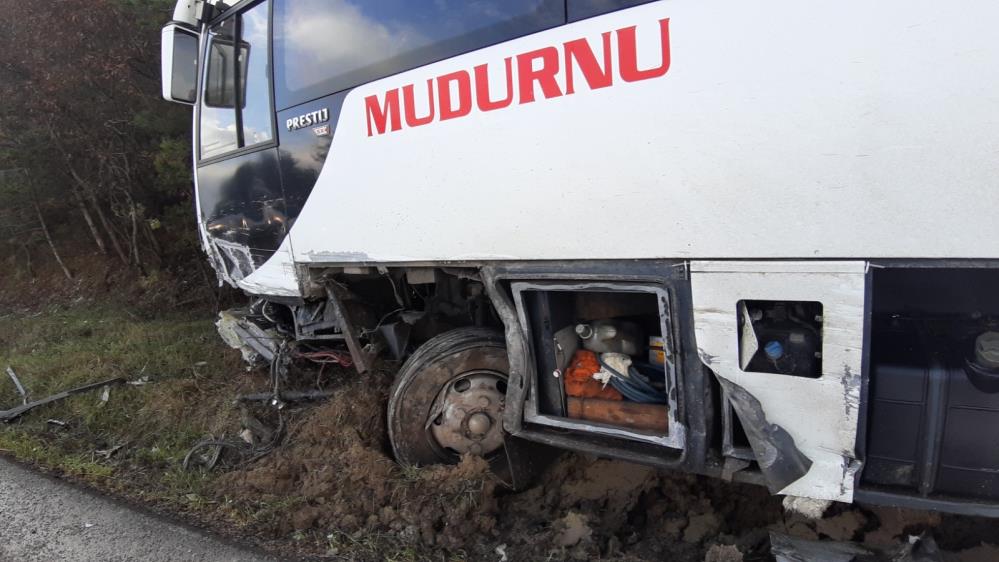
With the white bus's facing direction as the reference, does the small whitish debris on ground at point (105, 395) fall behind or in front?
in front

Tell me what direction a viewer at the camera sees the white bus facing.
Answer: facing away from the viewer and to the left of the viewer

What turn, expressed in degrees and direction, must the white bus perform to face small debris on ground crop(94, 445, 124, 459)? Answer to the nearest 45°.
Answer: approximately 45° to its left

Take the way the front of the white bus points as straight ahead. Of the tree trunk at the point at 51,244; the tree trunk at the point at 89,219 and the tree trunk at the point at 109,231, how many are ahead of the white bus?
3

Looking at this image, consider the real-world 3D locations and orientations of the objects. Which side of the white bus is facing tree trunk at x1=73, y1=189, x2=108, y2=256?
front

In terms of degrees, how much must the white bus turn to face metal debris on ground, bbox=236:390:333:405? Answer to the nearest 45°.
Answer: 0° — it already faces it

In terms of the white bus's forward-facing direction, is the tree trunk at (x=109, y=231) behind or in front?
in front

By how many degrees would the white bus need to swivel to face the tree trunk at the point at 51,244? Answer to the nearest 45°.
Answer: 0° — it already faces it
